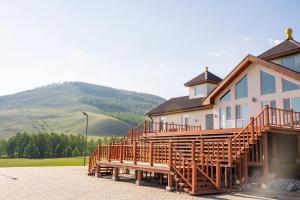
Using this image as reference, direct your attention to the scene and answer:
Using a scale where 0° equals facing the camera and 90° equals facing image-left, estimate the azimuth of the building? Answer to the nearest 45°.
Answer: approximately 45°
